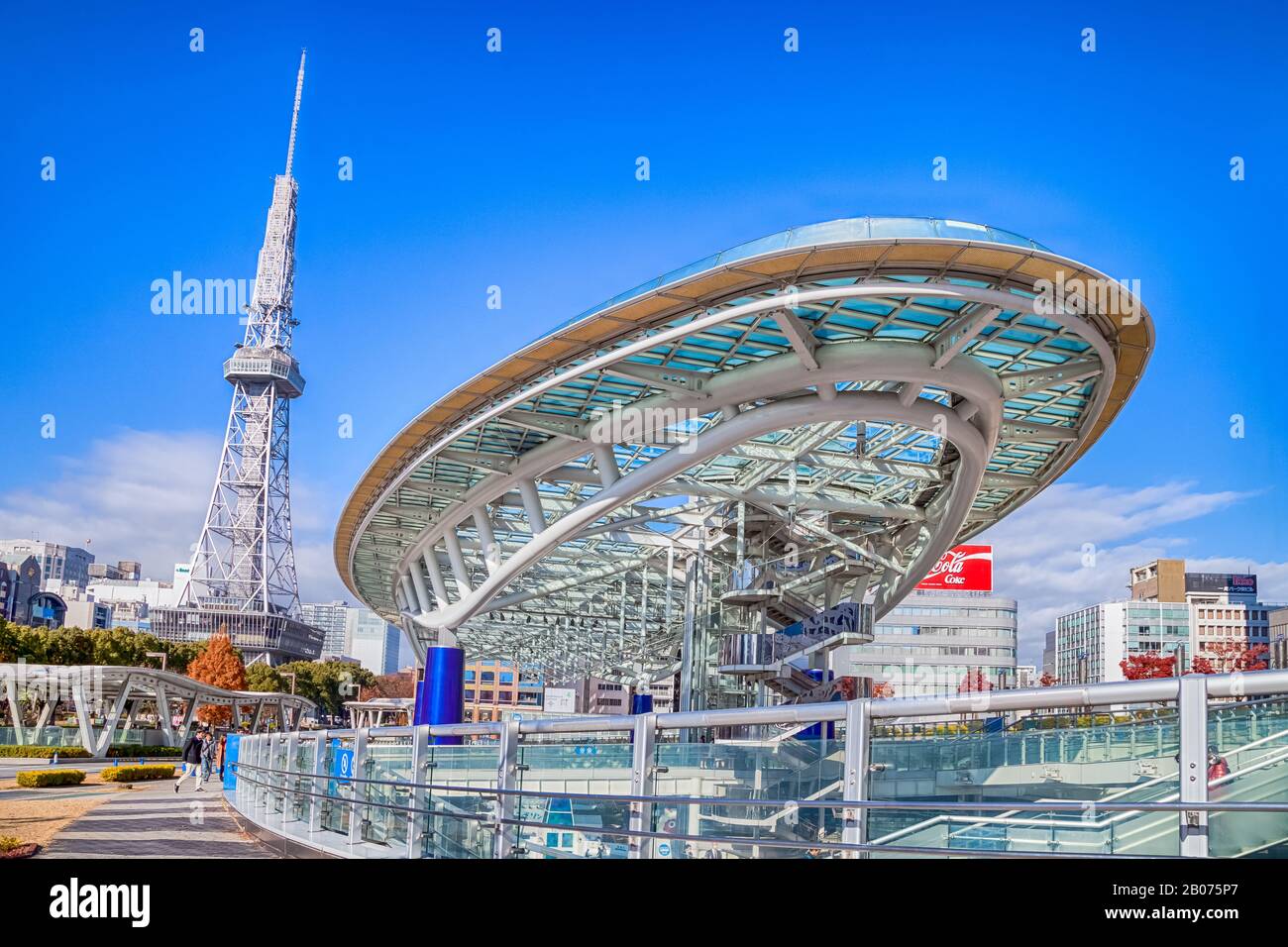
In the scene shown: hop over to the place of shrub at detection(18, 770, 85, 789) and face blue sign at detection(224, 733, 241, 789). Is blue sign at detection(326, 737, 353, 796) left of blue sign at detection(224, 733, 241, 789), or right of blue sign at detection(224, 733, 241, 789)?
right
